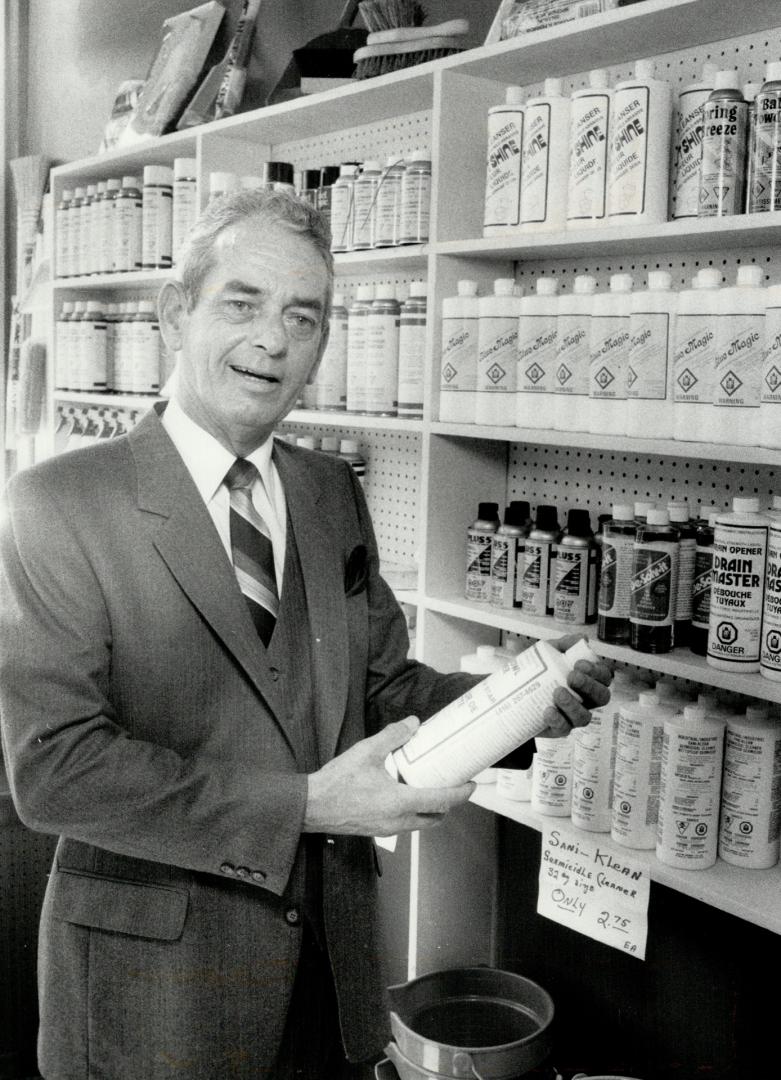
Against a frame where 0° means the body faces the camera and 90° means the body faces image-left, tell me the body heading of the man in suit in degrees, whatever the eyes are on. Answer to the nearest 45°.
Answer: approximately 315°

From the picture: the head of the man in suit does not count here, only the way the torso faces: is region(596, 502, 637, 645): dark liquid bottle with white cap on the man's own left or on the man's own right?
on the man's own left

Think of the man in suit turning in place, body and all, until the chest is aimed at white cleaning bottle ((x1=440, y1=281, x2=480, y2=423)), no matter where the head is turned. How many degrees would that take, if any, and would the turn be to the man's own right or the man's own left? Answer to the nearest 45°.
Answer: approximately 90° to the man's own left

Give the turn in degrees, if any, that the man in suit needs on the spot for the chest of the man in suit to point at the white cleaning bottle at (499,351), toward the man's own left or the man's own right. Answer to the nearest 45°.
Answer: approximately 90° to the man's own left

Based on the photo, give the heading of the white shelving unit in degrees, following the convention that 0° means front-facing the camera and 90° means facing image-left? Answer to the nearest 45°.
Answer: approximately 45°

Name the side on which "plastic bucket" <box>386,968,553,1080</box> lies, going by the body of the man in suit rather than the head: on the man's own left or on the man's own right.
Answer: on the man's own left

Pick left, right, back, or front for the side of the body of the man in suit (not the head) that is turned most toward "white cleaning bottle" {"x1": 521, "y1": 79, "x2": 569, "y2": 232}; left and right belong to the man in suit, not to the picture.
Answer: left
